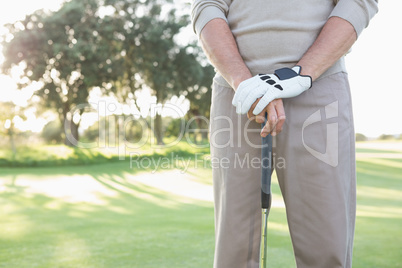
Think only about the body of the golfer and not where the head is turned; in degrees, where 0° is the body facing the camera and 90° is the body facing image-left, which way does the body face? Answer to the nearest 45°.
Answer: approximately 0°

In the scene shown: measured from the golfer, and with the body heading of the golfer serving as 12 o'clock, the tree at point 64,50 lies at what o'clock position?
The tree is roughly at 5 o'clock from the golfer.

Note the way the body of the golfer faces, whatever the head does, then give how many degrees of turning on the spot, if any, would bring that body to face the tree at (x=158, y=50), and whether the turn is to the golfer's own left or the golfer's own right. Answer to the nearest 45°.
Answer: approximately 180°
